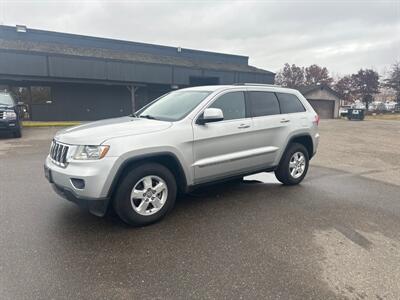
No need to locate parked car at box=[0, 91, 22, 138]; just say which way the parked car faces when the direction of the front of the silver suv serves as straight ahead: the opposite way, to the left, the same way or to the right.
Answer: to the left

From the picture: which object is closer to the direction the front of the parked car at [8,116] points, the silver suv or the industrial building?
the silver suv

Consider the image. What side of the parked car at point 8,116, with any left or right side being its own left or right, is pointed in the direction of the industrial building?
back

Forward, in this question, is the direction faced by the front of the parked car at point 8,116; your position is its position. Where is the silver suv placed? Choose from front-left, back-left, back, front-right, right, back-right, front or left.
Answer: front

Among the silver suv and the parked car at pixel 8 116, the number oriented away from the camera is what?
0

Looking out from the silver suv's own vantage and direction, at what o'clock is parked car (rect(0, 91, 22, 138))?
The parked car is roughly at 3 o'clock from the silver suv.

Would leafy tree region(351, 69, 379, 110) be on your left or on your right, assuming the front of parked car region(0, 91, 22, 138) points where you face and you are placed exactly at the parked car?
on your left

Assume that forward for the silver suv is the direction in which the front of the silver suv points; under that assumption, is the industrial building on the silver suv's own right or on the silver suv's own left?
on the silver suv's own right

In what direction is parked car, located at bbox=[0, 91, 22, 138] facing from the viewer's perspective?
toward the camera

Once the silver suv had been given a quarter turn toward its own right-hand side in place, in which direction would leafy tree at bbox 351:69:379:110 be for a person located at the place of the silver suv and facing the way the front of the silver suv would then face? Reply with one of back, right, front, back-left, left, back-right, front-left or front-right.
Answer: right

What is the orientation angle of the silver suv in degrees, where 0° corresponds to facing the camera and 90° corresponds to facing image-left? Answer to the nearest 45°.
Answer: approximately 45°
